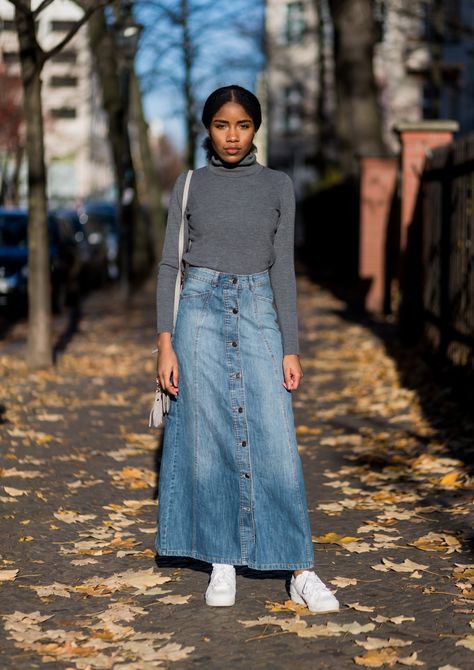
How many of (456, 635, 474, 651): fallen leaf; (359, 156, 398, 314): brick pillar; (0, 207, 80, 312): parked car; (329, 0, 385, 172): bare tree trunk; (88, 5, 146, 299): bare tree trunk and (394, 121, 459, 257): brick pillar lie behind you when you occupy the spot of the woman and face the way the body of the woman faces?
5

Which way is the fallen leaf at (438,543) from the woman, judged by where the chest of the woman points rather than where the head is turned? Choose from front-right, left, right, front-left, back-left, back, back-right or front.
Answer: back-left

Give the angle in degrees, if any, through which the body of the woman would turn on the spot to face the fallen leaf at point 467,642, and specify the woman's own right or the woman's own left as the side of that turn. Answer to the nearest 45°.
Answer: approximately 45° to the woman's own left

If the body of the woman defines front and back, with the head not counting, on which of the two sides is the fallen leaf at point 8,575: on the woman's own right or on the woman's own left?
on the woman's own right

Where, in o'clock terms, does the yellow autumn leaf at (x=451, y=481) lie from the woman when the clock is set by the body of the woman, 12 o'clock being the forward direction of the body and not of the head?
The yellow autumn leaf is roughly at 7 o'clock from the woman.

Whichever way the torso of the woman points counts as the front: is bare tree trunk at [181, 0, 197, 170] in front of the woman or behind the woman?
behind

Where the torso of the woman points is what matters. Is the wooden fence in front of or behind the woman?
behind

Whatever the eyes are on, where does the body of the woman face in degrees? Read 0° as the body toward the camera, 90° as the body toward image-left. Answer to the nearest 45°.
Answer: approximately 0°

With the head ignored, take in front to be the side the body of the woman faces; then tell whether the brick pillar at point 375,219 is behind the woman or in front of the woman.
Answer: behind

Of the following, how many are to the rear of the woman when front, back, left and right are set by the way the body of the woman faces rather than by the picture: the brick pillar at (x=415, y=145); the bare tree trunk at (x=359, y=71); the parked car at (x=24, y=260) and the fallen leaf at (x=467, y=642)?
3

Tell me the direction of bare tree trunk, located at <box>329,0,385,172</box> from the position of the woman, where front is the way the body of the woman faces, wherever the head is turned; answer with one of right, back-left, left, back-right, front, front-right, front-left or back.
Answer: back
